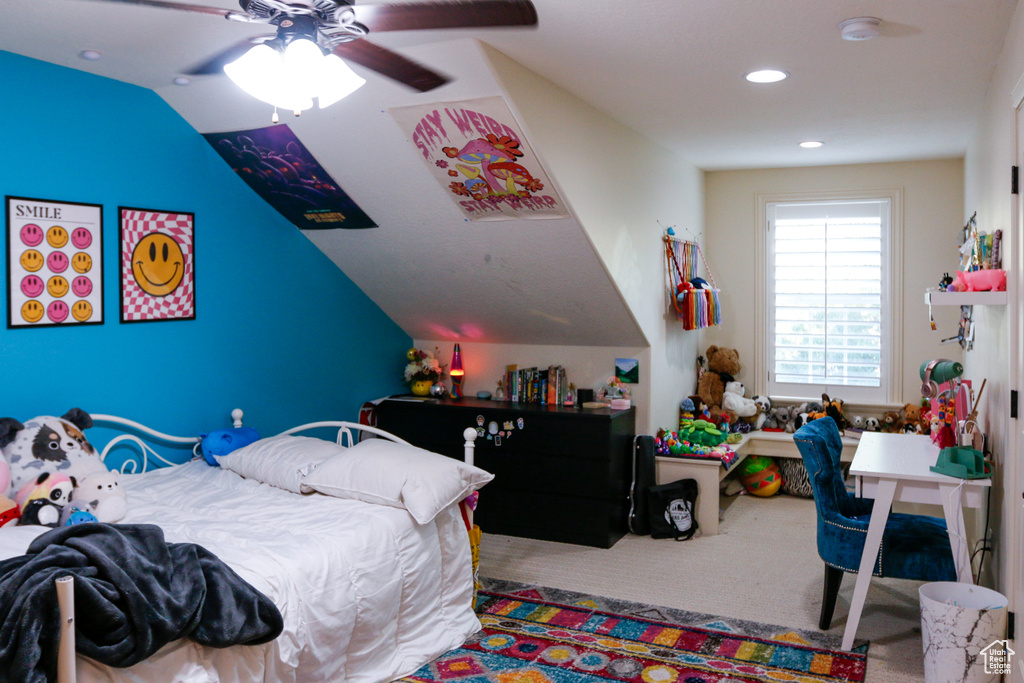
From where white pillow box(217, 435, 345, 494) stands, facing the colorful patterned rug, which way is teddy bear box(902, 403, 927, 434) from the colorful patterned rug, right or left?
left

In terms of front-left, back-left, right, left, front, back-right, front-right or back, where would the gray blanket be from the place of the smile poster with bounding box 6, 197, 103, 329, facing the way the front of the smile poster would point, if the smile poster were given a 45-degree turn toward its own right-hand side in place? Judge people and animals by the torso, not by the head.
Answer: front

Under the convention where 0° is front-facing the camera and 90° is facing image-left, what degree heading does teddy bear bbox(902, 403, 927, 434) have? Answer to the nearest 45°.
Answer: approximately 45°

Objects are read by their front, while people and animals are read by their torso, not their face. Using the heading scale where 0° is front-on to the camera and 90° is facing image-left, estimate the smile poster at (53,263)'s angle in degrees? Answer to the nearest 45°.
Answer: approximately 315°

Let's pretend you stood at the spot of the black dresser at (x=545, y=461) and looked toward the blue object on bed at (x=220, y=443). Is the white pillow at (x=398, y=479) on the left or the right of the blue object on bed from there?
left

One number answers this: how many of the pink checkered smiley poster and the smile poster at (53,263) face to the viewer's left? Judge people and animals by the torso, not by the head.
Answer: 0

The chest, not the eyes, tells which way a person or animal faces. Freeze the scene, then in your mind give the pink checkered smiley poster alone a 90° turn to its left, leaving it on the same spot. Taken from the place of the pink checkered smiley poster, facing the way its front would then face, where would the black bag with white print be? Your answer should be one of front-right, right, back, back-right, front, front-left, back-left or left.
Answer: front-right

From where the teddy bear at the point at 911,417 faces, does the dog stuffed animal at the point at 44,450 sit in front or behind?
in front

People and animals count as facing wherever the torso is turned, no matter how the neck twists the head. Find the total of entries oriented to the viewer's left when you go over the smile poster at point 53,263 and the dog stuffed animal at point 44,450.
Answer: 0

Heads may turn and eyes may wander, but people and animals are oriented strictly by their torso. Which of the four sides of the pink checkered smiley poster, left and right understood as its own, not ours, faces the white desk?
front

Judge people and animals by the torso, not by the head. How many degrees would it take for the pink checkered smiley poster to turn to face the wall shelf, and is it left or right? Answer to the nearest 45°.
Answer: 0° — it already faces it
